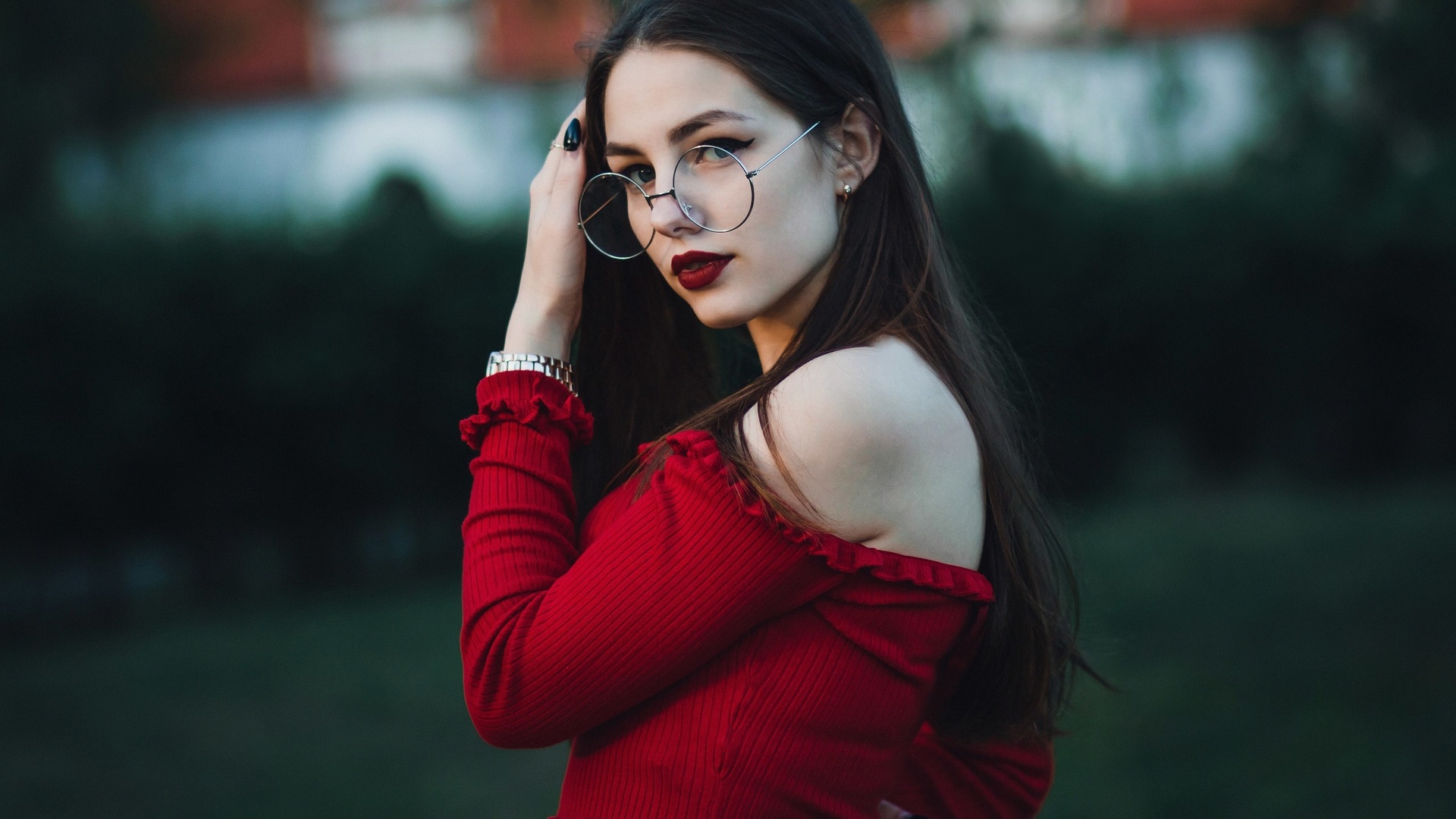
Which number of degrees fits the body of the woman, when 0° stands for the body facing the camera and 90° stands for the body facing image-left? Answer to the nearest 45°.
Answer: approximately 90°

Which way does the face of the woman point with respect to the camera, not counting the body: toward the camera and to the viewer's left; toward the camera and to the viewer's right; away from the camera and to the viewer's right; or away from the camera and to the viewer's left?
toward the camera and to the viewer's left
